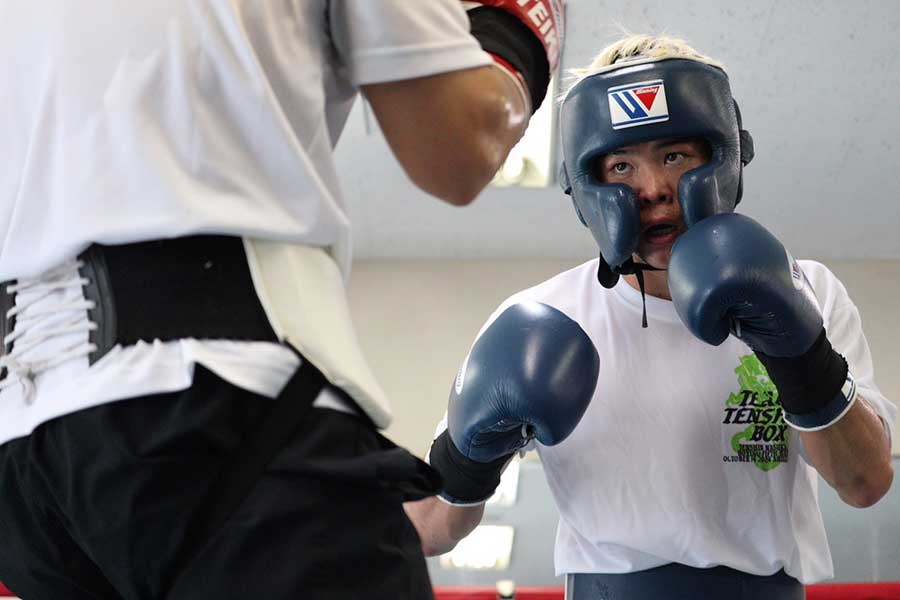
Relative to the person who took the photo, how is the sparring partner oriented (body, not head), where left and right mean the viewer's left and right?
facing away from the viewer and to the right of the viewer

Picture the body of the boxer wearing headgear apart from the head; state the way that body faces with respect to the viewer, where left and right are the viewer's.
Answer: facing the viewer

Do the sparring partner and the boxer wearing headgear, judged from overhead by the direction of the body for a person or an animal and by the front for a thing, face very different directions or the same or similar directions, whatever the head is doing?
very different directions

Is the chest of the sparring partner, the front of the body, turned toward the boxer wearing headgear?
yes

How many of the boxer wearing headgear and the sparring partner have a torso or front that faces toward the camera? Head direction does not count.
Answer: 1

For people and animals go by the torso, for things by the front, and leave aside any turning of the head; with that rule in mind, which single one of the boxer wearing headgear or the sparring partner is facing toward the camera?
the boxer wearing headgear

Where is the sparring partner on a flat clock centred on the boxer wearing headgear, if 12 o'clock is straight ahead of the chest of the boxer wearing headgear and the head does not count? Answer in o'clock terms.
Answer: The sparring partner is roughly at 1 o'clock from the boxer wearing headgear.
